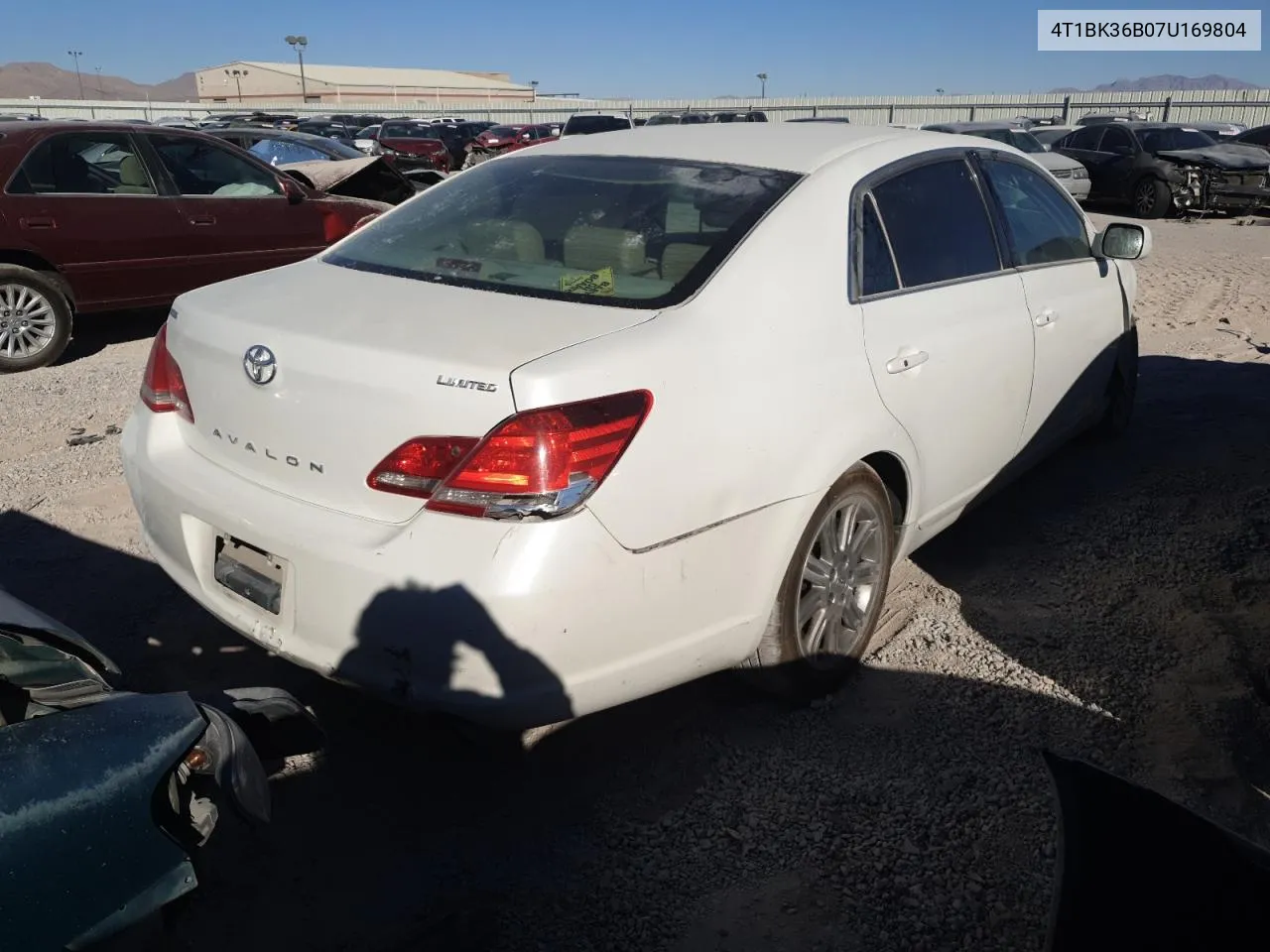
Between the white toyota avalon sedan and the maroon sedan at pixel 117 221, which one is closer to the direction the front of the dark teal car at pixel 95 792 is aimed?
the white toyota avalon sedan

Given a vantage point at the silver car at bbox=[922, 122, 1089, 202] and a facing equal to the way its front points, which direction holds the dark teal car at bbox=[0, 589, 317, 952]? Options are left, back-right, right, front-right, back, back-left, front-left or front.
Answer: front-right

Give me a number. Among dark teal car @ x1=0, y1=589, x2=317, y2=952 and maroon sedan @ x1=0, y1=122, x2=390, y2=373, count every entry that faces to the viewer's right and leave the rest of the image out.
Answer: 2

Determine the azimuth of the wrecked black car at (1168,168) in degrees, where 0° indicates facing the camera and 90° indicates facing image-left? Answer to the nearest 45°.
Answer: approximately 315°

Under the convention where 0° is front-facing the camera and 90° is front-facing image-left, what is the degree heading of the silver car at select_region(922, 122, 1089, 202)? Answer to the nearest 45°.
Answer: approximately 315°

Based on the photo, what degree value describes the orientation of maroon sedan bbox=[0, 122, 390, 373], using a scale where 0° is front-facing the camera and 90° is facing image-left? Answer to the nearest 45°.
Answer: approximately 270°

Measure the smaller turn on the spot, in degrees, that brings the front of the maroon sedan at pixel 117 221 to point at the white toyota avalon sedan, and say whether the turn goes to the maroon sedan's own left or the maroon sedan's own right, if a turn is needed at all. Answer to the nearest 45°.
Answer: approximately 90° to the maroon sedan's own right

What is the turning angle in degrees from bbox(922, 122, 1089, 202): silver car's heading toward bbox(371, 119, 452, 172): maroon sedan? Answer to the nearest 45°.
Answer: approximately 180°

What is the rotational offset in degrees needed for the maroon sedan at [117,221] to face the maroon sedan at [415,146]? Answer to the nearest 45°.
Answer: approximately 90° to its left

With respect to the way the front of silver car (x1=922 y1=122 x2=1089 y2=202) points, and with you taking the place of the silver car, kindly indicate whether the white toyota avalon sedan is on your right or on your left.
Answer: on your right

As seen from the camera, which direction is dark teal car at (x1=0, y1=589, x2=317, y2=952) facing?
to the viewer's right

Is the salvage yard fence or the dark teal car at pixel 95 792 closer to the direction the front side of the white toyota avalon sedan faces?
the salvage yard fence

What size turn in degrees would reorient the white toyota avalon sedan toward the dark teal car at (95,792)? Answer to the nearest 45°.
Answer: approximately 180°
